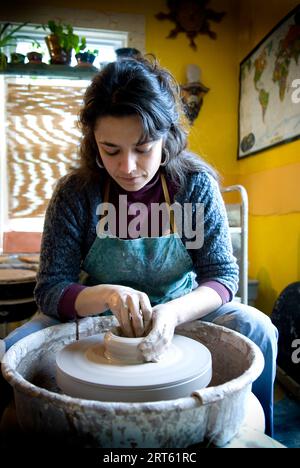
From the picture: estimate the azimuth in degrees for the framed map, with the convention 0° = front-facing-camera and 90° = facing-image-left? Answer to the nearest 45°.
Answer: approximately 45°

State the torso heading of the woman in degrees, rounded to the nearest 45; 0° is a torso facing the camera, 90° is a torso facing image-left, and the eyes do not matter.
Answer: approximately 0°

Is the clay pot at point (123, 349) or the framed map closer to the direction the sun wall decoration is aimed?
the clay pot

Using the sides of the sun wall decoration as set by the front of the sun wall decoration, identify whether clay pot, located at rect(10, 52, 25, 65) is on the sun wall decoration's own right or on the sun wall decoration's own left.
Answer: on the sun wall decoration's own right

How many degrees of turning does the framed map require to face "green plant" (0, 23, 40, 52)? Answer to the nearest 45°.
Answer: approximately 45° to its right

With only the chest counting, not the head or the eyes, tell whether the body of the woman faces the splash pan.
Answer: yes

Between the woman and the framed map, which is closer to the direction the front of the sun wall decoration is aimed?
the woman

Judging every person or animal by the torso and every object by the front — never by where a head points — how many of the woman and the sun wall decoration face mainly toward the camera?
2

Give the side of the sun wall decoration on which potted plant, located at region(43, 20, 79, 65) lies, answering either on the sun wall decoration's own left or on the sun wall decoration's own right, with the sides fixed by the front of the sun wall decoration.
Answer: on the sun wall decoration's own right

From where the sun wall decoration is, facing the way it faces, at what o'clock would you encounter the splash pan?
The splash pan is roughly at 12 o'clock from the sun wall decoration.
